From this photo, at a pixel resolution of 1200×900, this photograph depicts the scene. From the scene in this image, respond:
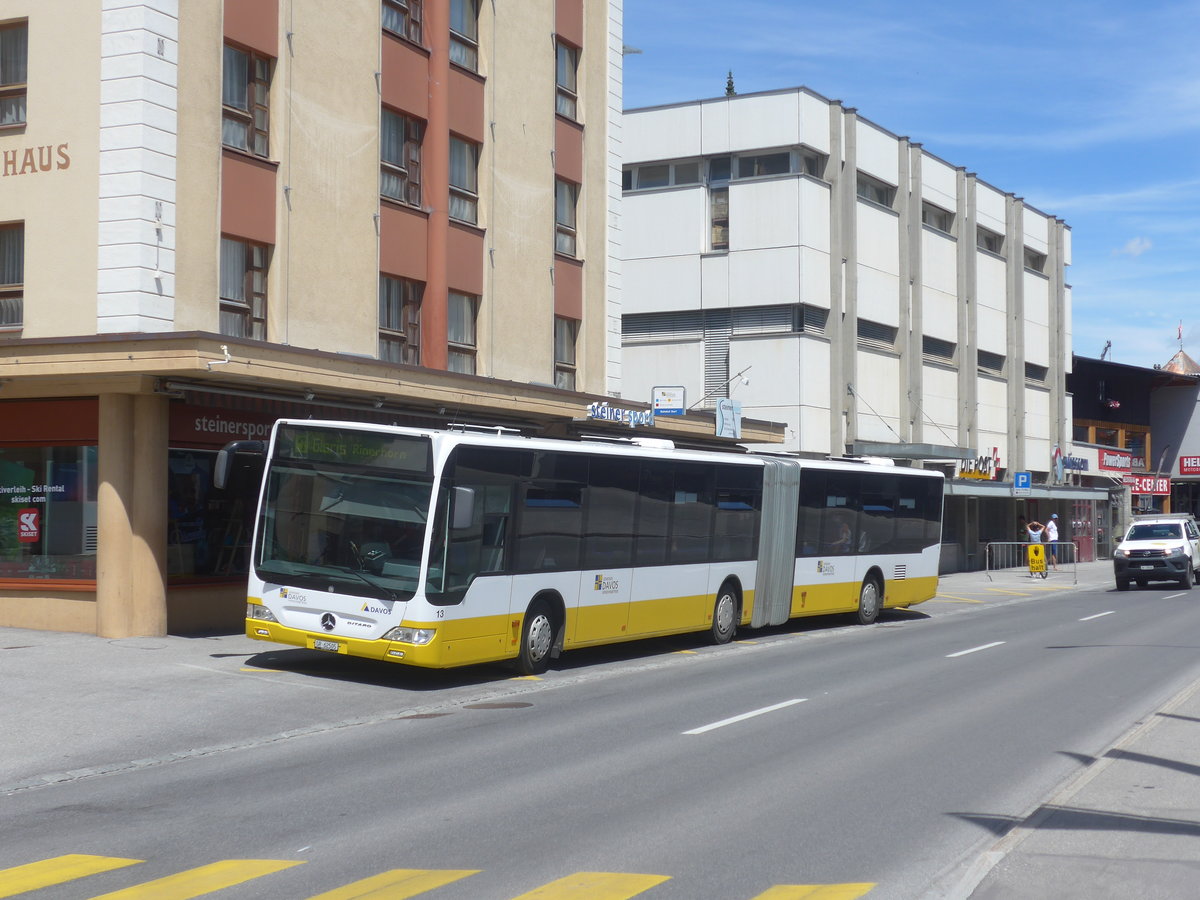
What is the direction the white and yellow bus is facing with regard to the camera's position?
facing the viewer and to the left of the viewer

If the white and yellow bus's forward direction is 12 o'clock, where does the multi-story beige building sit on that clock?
The multi-story beige building is roughly at 3 o'clock from the white and yellow bus.
